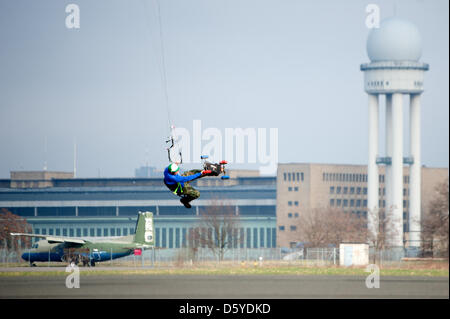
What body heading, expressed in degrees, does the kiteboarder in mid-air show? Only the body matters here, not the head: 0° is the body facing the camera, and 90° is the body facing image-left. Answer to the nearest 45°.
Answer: approximately 270°
